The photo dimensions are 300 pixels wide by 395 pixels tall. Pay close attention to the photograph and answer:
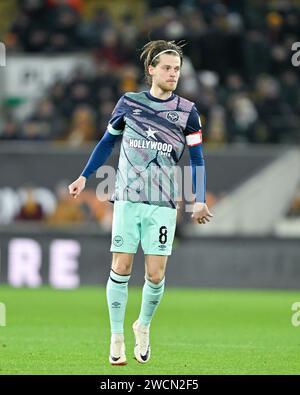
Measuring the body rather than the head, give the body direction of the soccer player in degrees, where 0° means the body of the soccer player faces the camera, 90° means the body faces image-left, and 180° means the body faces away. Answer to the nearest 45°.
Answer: approximately 0°
